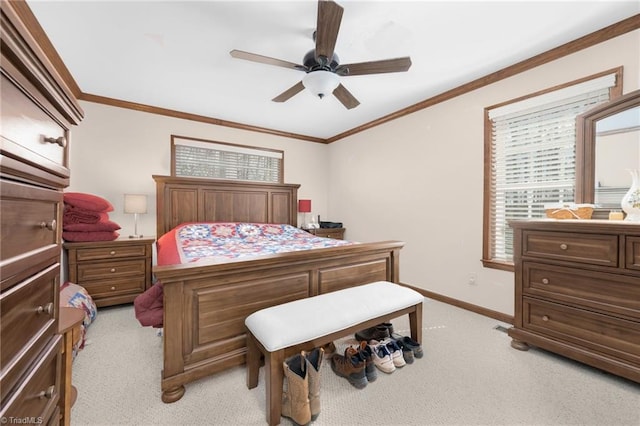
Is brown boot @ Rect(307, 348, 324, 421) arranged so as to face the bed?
no

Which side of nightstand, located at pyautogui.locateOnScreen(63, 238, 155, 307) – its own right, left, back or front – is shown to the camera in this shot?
front

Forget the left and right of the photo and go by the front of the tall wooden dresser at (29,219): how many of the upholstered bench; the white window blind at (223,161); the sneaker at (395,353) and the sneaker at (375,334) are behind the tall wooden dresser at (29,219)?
0

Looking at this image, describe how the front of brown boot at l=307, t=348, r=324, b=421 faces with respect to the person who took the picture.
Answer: facing the viewer

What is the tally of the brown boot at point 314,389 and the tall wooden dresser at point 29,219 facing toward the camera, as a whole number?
1

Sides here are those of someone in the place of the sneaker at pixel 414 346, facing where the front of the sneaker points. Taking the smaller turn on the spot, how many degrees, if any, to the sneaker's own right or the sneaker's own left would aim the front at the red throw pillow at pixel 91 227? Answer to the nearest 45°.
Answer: approximately 135° to the sneaker's own right

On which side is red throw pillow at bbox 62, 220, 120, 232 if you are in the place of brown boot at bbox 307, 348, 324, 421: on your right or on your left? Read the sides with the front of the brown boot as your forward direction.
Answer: on your right

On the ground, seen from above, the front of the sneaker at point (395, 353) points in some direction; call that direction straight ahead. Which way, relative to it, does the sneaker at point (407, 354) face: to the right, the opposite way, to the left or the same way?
the same way

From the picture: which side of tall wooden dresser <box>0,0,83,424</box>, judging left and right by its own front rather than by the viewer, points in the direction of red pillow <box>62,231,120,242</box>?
left

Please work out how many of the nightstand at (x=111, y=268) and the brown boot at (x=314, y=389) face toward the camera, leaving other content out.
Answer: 2

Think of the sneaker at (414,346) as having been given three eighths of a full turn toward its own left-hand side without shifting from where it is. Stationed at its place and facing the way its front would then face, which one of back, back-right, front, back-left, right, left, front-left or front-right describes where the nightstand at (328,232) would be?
front-left

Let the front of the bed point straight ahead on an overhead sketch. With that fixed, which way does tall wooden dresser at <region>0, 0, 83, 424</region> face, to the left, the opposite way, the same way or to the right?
to the left

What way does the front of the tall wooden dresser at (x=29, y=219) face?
to the viewer's right

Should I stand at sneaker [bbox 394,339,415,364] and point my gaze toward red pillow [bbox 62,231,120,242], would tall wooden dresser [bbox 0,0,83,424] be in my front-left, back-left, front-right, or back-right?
front-left

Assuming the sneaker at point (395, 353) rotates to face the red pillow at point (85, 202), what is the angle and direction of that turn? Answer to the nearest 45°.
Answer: approximately 135° to its right

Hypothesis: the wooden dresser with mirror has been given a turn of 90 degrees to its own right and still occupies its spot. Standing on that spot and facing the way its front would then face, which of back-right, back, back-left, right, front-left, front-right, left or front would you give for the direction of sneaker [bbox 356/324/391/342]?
left

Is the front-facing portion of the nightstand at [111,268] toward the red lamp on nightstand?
no

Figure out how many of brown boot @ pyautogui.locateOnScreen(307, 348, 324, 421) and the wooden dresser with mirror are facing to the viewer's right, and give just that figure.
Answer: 0

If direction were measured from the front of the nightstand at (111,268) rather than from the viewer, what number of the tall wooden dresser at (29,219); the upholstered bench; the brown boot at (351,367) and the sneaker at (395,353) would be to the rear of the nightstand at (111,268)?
0

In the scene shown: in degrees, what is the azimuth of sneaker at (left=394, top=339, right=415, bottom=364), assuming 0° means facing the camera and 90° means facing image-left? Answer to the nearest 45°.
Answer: approximately 315°

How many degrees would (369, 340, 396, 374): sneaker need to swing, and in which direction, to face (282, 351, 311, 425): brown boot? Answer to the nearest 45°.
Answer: approximately 90° to its right

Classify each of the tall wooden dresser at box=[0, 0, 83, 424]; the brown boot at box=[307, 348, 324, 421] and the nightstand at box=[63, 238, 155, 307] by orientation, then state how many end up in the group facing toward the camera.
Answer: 2
